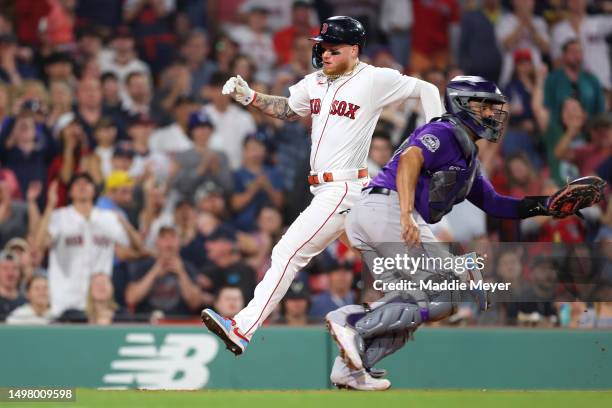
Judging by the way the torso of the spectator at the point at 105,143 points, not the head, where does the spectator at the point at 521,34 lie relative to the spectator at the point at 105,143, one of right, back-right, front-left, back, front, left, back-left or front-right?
left

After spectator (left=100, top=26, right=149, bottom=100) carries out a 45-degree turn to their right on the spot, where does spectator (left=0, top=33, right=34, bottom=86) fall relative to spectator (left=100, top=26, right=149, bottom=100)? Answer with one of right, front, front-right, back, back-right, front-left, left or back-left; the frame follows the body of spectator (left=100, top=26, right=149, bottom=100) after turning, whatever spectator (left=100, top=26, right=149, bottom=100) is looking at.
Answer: front-right

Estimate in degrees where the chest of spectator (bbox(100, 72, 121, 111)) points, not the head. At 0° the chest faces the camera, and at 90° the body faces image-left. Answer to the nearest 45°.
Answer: approximately 0°

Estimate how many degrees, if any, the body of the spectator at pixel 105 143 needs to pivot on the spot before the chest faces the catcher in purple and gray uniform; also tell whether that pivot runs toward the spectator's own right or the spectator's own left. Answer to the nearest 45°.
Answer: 0° — they already face them

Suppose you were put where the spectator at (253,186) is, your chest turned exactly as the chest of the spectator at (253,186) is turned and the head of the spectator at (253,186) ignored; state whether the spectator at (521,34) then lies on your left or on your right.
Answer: on your left

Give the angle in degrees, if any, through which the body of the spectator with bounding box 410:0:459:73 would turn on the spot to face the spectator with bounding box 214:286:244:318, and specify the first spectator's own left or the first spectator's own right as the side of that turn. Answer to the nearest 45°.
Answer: approximately 45° to the first spectator's own right

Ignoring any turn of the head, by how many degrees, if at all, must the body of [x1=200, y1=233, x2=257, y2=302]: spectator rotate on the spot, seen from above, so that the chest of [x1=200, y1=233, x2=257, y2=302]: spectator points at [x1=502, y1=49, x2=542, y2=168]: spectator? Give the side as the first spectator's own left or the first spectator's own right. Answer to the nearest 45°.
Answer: approximately 135° to the first spectator's own left
